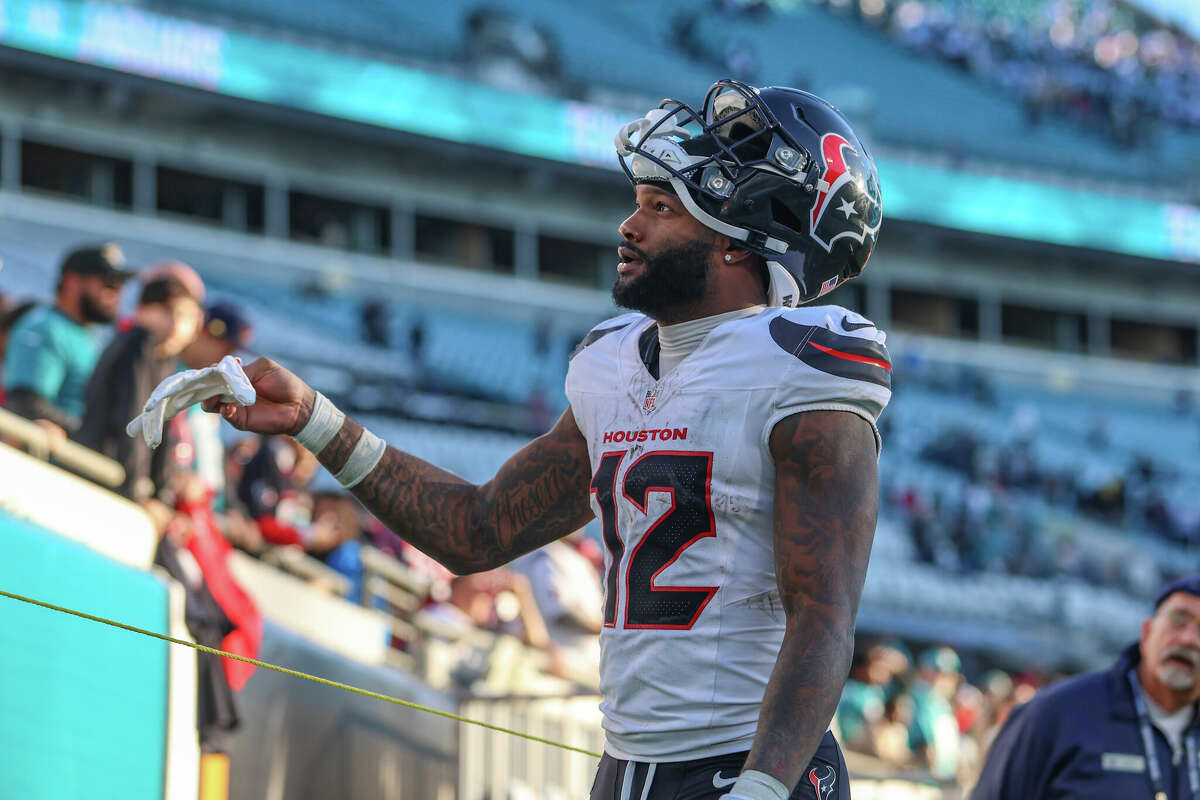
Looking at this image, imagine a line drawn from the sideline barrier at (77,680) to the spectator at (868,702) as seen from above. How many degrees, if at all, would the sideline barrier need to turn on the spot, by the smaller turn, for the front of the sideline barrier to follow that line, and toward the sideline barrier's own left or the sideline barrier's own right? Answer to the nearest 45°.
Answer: approximately 90° to the sideline barrier's own left

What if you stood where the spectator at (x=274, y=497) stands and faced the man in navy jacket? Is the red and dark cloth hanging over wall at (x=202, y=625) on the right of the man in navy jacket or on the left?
right

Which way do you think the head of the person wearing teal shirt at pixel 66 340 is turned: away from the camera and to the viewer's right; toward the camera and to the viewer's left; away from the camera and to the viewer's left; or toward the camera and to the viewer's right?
toward the camera and to the viewer's right

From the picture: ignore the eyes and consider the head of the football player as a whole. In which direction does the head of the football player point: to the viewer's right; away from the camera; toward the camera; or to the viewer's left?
to the viewer's left

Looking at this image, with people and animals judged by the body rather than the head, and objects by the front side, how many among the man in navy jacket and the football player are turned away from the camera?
0

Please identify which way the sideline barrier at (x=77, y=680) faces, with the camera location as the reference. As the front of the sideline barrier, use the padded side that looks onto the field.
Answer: facing the viewer and to the right of the viewer

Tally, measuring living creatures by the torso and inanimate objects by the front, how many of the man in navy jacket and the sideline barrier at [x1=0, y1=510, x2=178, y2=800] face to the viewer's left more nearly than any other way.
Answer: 0

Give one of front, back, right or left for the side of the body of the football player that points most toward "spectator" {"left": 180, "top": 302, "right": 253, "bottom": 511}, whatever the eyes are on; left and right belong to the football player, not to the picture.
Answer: right
